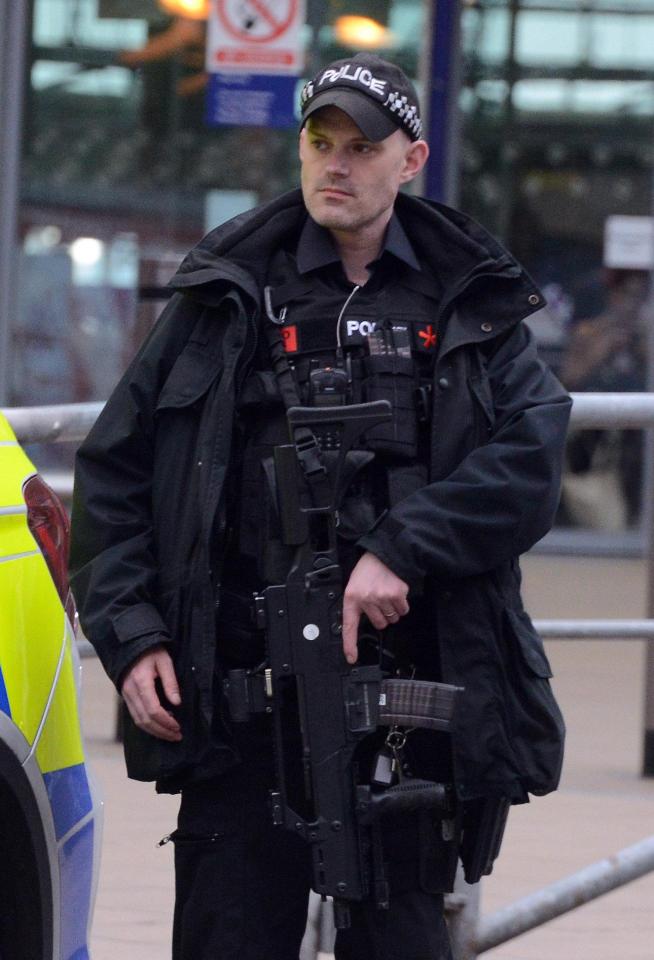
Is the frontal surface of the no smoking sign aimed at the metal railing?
yes

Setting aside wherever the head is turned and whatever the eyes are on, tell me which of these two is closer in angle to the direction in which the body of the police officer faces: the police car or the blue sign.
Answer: the police car

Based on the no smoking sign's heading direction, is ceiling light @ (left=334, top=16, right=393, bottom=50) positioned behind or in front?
behind

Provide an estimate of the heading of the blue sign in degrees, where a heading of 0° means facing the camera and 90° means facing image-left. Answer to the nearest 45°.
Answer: approximately 0°

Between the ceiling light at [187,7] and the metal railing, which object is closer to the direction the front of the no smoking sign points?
the metal railing

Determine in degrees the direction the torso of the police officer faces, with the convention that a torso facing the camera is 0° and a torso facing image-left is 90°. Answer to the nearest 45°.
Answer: approximately 0°

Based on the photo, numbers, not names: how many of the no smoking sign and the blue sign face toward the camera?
2

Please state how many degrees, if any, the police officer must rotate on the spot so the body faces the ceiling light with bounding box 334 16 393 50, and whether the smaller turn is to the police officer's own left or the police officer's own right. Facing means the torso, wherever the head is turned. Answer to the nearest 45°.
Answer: approximately 180°

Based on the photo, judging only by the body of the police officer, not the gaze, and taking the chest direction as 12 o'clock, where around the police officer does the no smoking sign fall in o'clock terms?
The no smoking sign is roughly at 6 o'clock from the police officer.
